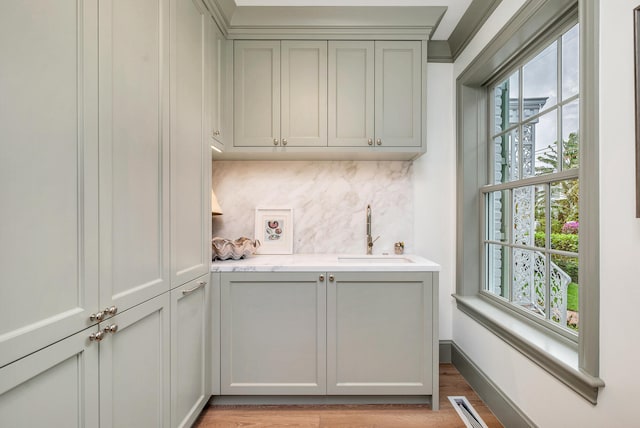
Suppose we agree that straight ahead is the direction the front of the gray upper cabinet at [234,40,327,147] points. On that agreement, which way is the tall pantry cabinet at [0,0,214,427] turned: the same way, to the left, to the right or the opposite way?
to the left

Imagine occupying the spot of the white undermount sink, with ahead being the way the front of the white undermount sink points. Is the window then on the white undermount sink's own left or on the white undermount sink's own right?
on the white undermount sink's own left

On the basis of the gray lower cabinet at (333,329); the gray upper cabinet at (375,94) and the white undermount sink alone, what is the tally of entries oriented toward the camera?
3
